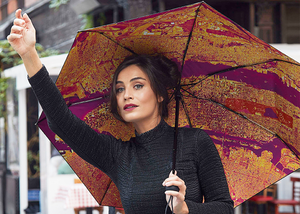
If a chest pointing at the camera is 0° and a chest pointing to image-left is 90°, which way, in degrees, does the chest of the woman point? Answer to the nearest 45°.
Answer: approximately 45°

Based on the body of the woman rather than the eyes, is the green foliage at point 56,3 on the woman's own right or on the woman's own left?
on the woman's own right
